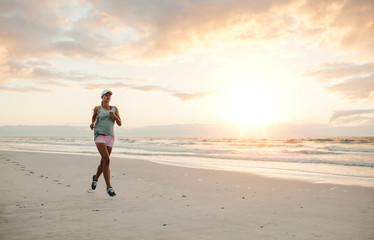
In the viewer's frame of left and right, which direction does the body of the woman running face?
facing the viewer and to the right of the viewer
